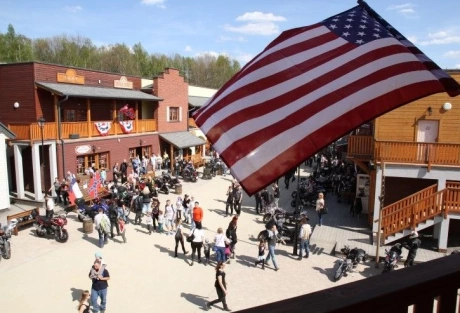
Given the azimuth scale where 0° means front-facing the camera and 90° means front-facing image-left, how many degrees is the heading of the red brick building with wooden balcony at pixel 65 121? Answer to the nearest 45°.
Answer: approximately 315°

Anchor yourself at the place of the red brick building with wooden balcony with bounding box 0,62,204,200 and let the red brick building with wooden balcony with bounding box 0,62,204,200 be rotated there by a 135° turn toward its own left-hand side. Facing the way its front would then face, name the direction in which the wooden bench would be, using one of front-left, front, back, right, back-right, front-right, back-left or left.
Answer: back
